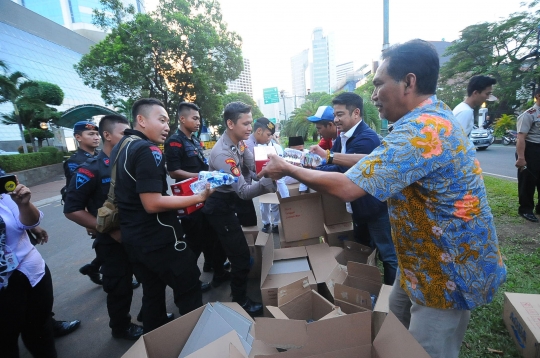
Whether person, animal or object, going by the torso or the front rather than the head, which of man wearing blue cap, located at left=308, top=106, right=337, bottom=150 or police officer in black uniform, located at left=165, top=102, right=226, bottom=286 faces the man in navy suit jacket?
the police officer in black uniform

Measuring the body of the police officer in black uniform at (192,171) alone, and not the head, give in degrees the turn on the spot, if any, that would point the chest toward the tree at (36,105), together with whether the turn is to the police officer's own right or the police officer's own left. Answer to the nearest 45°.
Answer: approximately 180°

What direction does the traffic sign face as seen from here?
toward the camera

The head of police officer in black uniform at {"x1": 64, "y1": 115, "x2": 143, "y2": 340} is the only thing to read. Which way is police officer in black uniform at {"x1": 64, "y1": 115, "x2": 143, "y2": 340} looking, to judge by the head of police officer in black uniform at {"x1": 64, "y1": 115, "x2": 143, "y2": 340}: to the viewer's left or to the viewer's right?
to the viewer's right

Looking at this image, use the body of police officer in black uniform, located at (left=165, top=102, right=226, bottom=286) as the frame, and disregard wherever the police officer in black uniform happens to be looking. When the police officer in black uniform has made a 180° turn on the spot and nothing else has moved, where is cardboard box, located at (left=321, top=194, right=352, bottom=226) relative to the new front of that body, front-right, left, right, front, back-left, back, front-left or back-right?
back

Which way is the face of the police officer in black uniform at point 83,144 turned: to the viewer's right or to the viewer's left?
to the viewer's right

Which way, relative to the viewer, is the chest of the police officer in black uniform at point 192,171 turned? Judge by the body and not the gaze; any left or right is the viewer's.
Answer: facing the viewer and to the right of the viewer

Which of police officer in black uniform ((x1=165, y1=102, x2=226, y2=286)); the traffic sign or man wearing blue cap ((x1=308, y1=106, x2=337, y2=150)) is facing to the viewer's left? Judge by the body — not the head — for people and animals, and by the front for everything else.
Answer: the man wearing blue cap

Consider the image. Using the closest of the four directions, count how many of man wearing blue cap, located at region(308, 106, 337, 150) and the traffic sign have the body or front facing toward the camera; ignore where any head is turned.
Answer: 1

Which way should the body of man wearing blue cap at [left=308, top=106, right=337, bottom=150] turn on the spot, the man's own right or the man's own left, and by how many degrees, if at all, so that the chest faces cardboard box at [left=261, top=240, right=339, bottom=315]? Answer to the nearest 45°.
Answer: approximately 90° to the man's own left

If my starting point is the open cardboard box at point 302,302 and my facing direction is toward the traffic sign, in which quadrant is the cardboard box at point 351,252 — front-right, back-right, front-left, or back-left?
front-right

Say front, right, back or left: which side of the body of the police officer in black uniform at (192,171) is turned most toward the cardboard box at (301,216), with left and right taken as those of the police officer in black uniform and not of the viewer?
front

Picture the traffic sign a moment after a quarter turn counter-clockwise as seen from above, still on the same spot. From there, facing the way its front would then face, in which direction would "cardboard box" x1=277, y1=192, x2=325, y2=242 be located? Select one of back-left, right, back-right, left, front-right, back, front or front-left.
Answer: right

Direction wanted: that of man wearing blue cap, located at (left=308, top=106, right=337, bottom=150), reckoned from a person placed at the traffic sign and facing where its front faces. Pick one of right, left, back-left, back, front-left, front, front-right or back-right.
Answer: front

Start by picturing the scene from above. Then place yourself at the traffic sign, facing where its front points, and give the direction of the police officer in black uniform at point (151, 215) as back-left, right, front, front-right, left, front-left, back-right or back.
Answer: front

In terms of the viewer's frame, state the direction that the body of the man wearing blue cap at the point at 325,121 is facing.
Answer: to the viewer's left
